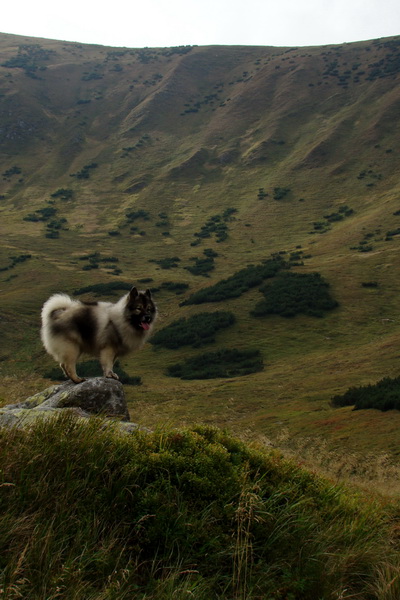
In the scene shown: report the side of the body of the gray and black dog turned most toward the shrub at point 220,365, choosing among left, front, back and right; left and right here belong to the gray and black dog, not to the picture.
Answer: left

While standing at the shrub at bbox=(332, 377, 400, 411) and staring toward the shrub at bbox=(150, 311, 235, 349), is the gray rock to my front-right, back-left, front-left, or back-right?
back-left

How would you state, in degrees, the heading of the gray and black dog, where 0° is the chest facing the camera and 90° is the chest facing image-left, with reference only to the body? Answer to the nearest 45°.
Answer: approximately 270°

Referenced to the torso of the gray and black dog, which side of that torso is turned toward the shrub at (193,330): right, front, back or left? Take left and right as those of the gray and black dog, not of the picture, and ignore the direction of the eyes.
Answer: left

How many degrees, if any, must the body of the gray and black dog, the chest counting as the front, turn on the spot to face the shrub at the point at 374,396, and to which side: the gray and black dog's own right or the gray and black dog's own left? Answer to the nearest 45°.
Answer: approximately 45° to the gray and black dog's own left

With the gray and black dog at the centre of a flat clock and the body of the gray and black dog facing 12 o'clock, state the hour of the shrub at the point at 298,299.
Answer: The shrub is roughly at 10 o'clock from the gray and black dog.

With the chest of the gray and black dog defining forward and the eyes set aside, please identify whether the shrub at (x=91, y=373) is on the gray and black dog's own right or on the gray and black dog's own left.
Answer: on the gray and black dog's own left
